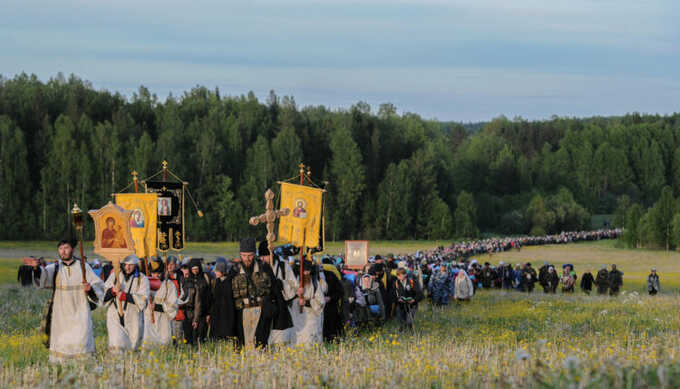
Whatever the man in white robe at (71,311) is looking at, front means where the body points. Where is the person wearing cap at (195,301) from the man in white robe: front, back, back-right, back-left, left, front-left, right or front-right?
back-left

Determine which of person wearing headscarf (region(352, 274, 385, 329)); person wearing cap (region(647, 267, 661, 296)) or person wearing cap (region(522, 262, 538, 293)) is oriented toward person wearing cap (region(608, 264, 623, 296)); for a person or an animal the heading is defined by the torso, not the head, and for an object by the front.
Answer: person wearing cap (region(647, 267, 661, 296))

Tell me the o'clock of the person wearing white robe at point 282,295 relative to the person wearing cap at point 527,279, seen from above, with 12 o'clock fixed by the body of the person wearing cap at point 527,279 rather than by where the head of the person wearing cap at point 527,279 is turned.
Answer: the person wearing white robe at point 282,295 is roughly at 11 o'clock from the person wearing cap at point 527,279.

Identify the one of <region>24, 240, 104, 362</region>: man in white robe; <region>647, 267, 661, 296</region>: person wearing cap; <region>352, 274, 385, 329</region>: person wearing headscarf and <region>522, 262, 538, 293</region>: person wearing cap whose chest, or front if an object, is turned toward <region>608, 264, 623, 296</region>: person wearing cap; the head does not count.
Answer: <region>647, 267, 661, 296</region>: person wearing cap

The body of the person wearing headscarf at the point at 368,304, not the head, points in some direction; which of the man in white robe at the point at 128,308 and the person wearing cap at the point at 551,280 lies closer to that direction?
the man in white robe

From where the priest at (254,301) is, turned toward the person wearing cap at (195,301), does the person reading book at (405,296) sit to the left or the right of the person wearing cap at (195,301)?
right

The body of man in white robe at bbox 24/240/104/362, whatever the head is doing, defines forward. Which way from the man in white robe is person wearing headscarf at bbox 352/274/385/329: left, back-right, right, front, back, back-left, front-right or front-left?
back-left

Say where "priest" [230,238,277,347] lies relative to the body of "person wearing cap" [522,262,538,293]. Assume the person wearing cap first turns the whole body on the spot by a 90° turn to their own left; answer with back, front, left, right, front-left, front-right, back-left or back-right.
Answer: front-right

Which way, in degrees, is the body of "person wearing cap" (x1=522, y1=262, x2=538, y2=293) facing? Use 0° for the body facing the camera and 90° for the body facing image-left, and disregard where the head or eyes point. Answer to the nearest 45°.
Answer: approximately 45°

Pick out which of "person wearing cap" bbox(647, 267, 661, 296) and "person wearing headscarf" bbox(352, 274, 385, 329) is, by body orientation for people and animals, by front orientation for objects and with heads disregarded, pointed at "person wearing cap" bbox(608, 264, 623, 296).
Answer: "person wearing cap" bbox(647, 267, 661, 296)

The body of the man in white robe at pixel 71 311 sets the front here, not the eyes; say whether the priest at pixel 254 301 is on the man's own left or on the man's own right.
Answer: on the man's own left

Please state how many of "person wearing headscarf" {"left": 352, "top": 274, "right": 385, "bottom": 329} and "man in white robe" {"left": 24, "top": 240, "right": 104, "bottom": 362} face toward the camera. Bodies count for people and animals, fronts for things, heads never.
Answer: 2

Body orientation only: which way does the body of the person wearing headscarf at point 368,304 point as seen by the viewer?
toward the camera

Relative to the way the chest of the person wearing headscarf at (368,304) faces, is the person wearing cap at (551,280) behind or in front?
behind
